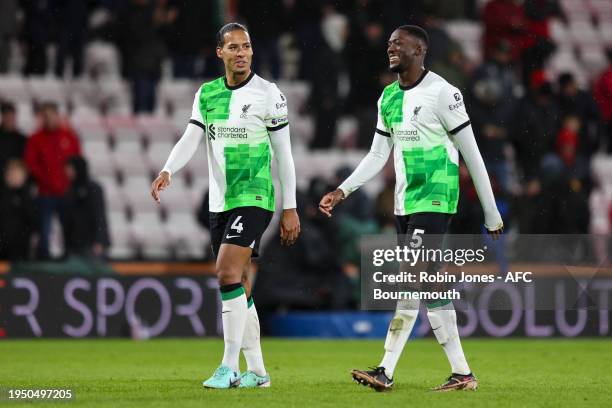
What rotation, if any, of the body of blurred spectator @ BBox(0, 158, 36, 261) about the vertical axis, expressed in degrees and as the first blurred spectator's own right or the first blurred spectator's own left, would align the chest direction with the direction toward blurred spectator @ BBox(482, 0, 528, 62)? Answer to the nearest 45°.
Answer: approximately 90° to the first blurred spectator's own left

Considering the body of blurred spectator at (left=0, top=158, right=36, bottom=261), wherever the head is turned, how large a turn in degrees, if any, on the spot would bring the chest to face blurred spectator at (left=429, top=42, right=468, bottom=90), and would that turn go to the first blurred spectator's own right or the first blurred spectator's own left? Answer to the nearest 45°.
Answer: approximately 90° to the first blurred spectator's own left

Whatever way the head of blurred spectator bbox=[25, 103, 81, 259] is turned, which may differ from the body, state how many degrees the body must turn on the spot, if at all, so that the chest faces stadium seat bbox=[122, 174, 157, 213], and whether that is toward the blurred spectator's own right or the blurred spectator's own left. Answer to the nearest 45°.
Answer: approximately 135° to the blurred spectator's own left

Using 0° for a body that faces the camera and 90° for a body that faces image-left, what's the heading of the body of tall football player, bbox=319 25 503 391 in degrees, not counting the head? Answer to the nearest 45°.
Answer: approximately 45°
